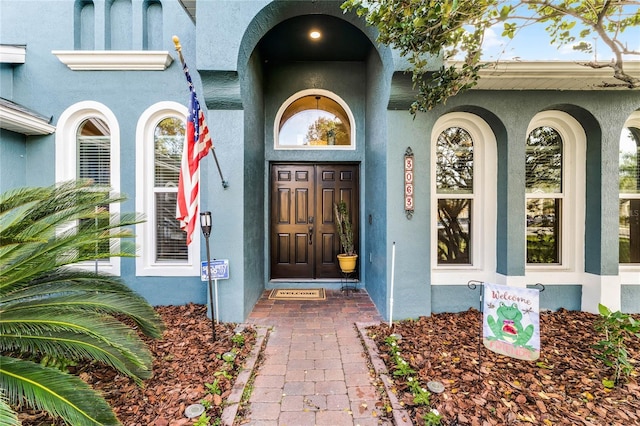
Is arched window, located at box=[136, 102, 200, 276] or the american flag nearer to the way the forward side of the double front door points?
the american flag

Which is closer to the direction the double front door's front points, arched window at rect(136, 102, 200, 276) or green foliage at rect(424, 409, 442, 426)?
the green foliage

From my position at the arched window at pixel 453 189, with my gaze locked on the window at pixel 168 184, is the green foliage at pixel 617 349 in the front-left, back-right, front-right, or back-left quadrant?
back-left

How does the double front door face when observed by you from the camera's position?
facing the viewer

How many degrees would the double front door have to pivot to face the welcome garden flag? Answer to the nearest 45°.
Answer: approximately 45° to its left

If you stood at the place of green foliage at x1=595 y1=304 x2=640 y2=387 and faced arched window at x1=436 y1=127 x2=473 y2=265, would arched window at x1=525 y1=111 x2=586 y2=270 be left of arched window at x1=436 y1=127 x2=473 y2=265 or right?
right

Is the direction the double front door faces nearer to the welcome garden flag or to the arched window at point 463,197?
the welcome garden flag

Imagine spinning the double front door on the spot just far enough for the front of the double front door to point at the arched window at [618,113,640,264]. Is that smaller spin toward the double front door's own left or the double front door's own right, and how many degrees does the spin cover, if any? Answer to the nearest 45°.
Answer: approximately 90° to the double front door's own left

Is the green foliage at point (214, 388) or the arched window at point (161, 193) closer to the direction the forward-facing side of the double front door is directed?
the green foliage

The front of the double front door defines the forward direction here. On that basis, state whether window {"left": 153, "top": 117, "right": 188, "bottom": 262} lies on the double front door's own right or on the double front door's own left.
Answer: on the double front door's own right

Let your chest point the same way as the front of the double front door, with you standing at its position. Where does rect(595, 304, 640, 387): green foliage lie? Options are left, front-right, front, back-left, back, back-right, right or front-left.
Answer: front-left

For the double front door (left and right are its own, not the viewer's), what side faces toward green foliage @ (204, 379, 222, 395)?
front

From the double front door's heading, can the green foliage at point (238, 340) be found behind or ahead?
ahead
